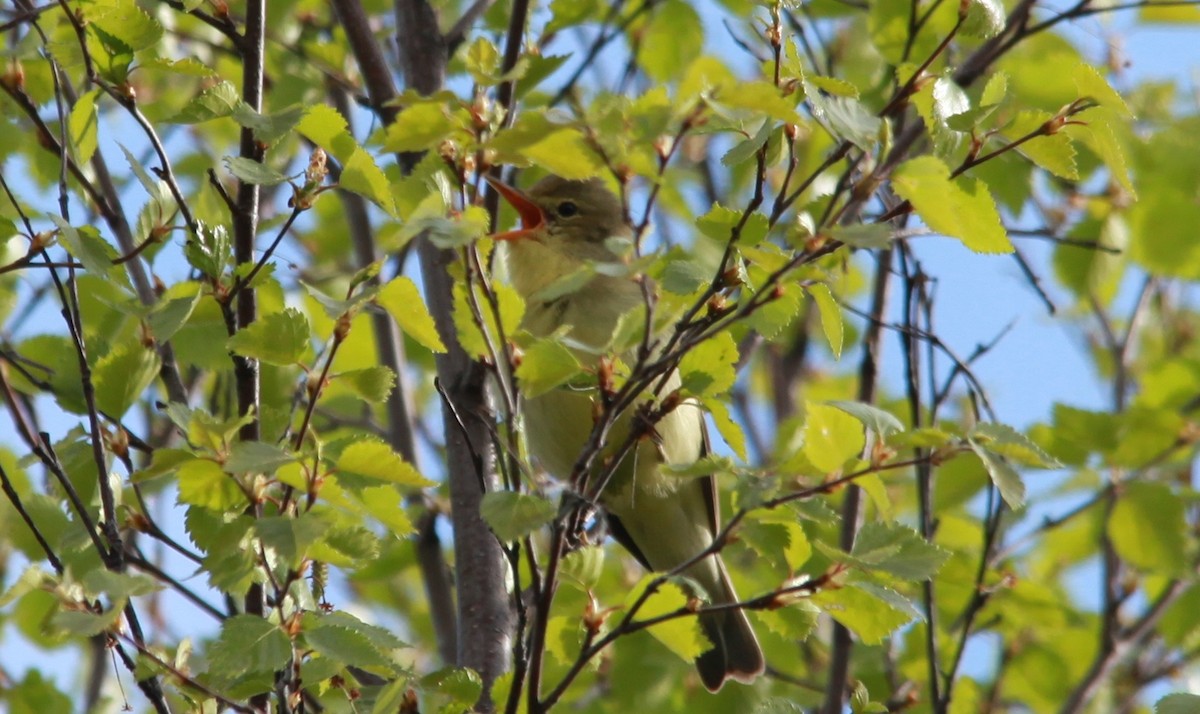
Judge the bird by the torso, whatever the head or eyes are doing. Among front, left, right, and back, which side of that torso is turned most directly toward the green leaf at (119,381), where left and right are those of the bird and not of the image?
front

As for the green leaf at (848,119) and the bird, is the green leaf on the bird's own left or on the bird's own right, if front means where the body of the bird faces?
on the bird's own left

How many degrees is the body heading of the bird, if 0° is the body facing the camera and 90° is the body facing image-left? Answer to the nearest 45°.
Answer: approximately 45°

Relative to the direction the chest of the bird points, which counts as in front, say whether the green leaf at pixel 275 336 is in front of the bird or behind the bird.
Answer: in front

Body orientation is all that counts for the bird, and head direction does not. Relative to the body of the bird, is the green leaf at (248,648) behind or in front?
in front
